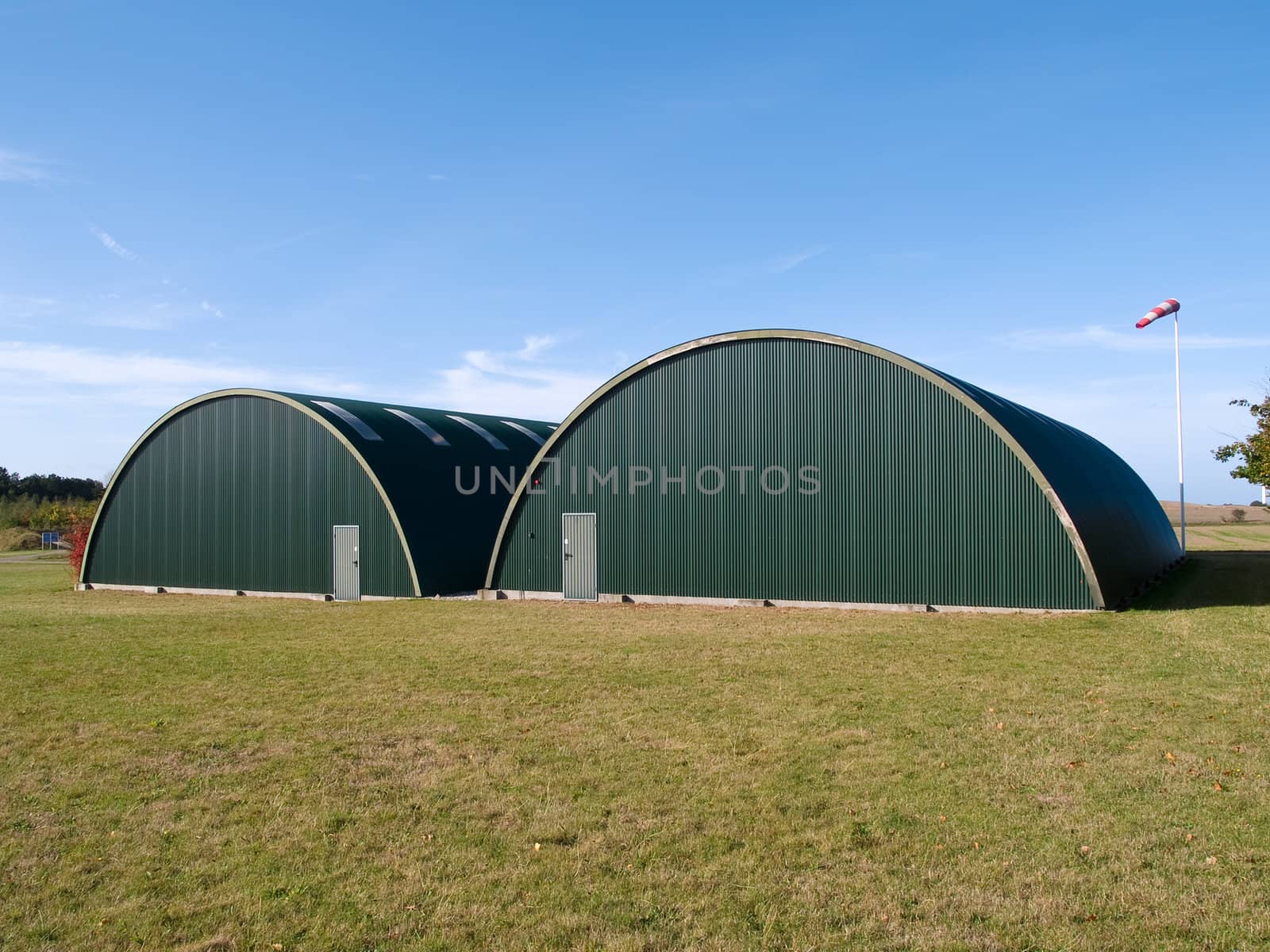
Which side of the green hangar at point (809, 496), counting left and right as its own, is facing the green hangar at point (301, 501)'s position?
right

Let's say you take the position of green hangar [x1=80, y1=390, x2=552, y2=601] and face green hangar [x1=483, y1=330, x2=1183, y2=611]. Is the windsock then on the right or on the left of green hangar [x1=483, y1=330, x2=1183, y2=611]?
left

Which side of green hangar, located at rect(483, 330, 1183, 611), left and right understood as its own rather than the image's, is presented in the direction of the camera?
front

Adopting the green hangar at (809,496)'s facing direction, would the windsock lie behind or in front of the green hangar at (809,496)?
behind
